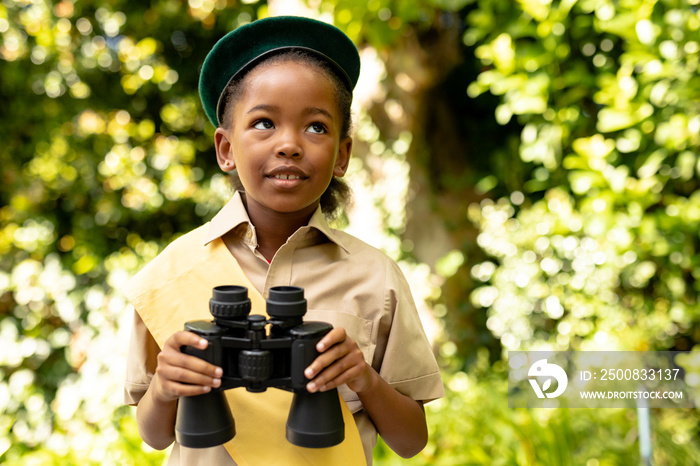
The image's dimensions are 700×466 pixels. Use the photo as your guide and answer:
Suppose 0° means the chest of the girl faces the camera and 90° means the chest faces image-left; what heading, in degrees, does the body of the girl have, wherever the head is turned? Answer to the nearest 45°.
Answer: approximately 0°
